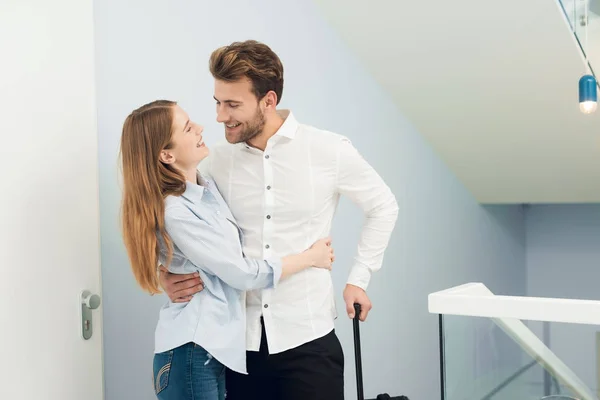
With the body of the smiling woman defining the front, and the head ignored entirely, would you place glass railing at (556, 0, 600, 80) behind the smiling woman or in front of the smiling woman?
in front

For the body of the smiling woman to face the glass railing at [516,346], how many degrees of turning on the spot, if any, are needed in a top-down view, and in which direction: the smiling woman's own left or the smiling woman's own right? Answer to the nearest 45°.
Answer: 0° — they already face it

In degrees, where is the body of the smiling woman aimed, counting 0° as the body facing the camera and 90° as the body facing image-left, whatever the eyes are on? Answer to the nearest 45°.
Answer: approximately 270°

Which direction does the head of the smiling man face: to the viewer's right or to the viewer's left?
to the viewer's left

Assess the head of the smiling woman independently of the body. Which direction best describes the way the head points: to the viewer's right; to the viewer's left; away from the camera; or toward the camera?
to the viewer's right
